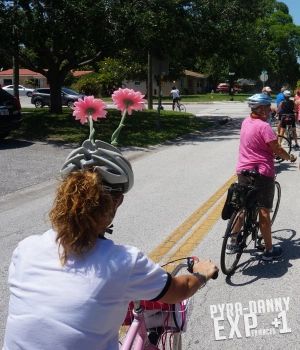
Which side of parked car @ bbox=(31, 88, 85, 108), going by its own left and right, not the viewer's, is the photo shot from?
right

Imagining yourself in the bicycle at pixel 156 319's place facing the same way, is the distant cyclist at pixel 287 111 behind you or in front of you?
in front

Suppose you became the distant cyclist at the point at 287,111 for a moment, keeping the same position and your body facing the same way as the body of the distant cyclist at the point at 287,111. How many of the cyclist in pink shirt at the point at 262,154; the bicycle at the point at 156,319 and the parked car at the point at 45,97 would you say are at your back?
2

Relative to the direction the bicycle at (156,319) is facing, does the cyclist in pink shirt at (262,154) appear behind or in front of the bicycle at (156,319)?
in front

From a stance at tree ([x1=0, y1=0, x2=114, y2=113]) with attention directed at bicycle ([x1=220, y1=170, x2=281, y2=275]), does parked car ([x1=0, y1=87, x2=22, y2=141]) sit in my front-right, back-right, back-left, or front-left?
front-right

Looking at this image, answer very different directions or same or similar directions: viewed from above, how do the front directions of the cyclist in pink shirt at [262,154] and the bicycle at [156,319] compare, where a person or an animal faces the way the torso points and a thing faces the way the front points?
same or similar directions

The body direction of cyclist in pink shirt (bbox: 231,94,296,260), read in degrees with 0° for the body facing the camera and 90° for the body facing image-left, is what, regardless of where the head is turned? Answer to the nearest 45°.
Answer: approximately 225°

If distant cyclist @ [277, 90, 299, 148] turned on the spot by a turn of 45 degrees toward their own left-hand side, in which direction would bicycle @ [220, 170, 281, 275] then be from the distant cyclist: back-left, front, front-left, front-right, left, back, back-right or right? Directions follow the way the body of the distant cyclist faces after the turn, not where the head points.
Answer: back-left

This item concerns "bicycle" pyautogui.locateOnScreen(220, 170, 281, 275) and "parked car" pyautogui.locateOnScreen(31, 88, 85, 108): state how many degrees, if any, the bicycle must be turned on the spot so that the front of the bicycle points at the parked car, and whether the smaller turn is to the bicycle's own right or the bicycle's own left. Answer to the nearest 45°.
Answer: approximately 90° to the bicycle's own left

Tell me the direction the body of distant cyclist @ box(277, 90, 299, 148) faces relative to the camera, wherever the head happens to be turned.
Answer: away from the camera

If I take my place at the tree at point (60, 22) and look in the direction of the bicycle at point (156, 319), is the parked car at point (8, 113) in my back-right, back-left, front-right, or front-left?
front-right
